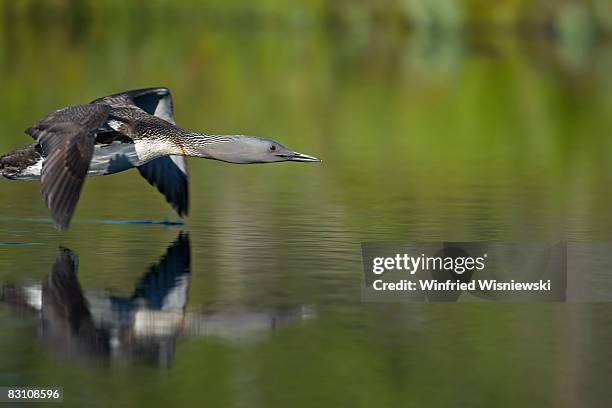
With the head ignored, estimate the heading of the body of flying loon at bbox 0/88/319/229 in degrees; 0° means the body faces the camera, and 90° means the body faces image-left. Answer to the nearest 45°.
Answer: approximately 270°
